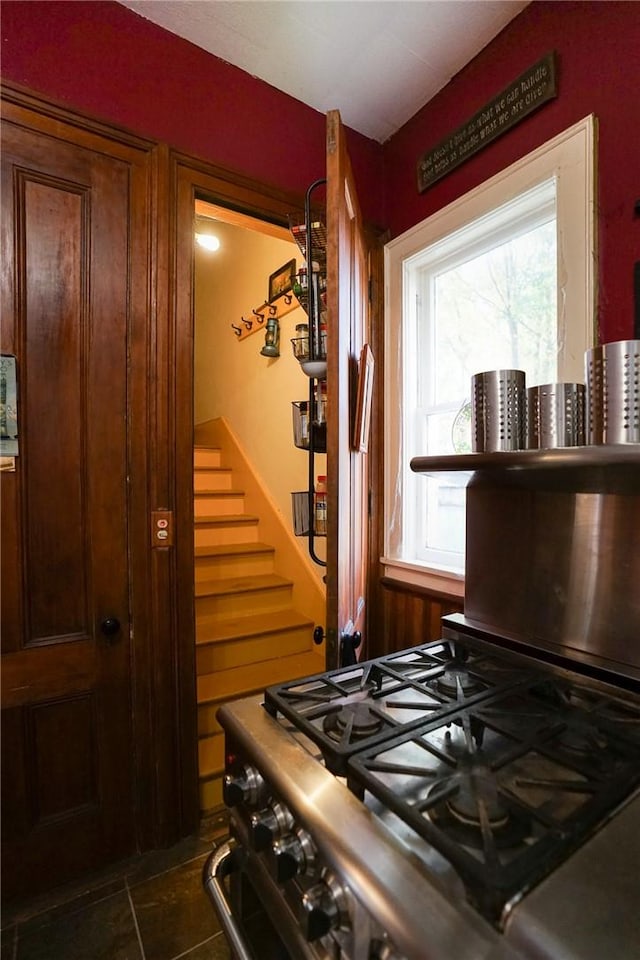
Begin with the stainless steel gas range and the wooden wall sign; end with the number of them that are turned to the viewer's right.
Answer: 0

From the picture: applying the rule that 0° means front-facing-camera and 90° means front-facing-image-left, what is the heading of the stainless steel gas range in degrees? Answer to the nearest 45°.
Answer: approximately 45°

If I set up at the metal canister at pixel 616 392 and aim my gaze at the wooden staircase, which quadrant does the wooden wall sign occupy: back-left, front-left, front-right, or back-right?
front-right

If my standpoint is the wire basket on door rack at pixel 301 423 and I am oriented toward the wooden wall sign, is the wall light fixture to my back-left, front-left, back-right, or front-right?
back-left

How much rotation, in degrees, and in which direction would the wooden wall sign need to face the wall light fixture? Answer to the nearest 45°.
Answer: approximately 90° to its right

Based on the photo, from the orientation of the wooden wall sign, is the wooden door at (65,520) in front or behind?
in front

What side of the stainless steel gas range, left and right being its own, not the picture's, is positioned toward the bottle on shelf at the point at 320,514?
right

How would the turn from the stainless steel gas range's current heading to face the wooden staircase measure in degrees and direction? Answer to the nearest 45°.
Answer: approximately 90° to its right

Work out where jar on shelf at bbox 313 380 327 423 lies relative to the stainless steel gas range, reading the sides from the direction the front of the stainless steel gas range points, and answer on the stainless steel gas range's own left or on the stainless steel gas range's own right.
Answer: on the stainless steel gas range's own right

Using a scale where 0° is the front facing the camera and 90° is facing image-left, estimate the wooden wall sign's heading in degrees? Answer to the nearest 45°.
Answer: approximately 45°
